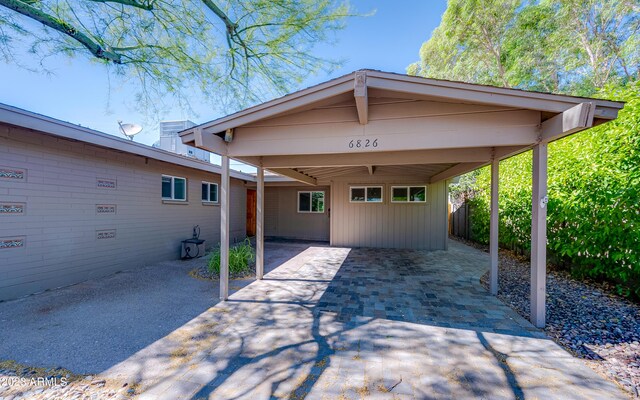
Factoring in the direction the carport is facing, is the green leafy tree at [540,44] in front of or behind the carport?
behind

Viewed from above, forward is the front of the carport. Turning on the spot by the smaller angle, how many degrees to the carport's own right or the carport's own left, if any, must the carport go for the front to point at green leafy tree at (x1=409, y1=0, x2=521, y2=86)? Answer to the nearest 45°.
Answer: approximately 180°

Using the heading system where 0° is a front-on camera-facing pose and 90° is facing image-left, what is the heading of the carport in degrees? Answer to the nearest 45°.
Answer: approximately 0°

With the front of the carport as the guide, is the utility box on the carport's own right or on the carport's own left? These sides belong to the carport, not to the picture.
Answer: on the carport's own right

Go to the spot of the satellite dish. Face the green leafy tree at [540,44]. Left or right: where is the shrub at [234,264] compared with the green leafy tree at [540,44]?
right

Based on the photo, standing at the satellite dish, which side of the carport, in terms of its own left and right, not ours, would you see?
right

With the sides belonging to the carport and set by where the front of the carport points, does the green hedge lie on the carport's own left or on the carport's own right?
on the carport's own left

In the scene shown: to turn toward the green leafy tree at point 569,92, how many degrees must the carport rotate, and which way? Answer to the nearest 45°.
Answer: approximately 135° to its left

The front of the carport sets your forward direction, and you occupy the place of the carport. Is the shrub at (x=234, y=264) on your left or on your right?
on your right
